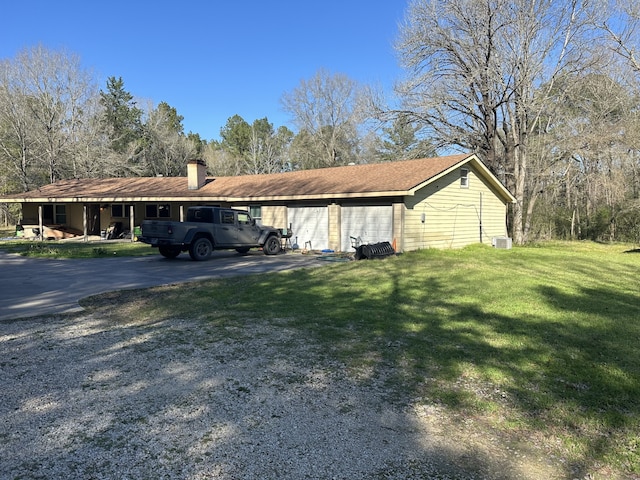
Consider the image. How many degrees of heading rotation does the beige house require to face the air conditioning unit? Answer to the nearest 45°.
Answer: approximately 135° to its left

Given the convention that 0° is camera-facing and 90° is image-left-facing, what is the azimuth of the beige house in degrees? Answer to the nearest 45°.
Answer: approximately 45°
